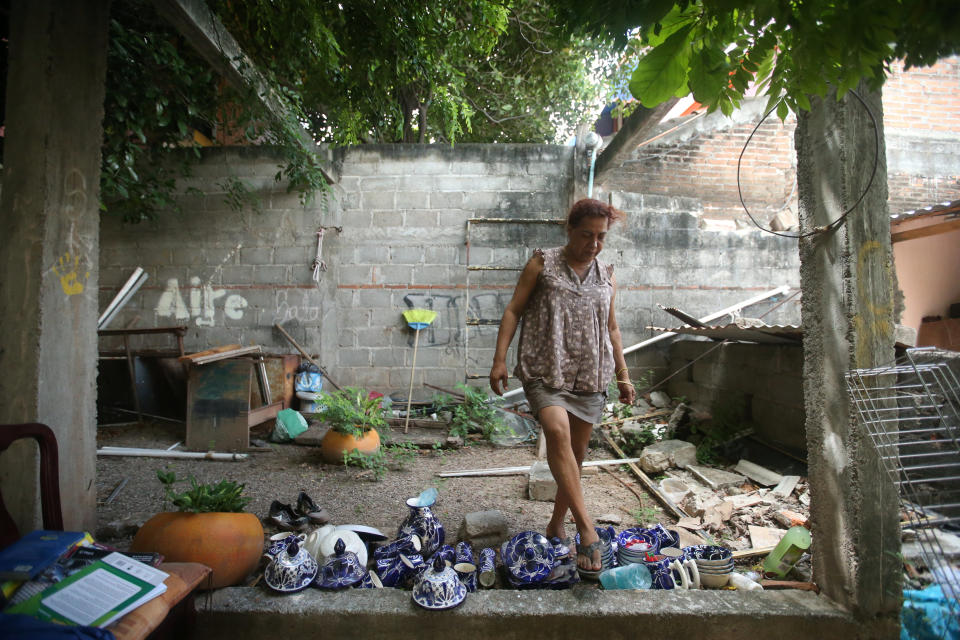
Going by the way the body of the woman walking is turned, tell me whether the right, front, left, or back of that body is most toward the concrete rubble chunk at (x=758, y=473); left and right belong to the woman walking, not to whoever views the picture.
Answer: left

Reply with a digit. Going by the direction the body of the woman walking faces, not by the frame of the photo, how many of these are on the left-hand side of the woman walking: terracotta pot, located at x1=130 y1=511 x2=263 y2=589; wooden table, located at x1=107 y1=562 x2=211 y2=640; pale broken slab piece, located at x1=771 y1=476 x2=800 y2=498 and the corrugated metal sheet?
2

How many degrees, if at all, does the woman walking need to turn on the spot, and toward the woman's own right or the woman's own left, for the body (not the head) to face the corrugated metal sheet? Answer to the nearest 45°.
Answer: approximately 90° to the woman's own left

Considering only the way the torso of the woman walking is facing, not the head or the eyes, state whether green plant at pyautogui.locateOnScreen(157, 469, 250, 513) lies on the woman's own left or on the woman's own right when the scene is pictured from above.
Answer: on the woman's own right

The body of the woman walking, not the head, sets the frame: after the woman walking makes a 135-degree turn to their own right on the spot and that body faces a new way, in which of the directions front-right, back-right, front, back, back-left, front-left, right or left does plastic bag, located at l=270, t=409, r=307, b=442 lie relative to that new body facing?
front-right

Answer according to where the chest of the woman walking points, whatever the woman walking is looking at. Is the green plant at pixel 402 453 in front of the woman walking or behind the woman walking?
behind

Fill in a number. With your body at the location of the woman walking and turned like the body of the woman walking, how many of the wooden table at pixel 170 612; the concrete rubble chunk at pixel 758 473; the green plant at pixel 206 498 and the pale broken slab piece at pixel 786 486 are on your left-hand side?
2

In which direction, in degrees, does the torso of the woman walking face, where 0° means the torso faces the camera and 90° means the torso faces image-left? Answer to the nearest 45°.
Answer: approximately 315°

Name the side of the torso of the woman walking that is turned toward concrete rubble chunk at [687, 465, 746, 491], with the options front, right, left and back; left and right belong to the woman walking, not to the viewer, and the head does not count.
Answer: left

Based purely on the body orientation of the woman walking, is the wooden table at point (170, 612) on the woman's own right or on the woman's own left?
on the woman's own right

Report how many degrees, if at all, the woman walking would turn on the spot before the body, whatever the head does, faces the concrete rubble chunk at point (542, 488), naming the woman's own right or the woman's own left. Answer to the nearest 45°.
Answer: approximately 135° to the woman's own left
